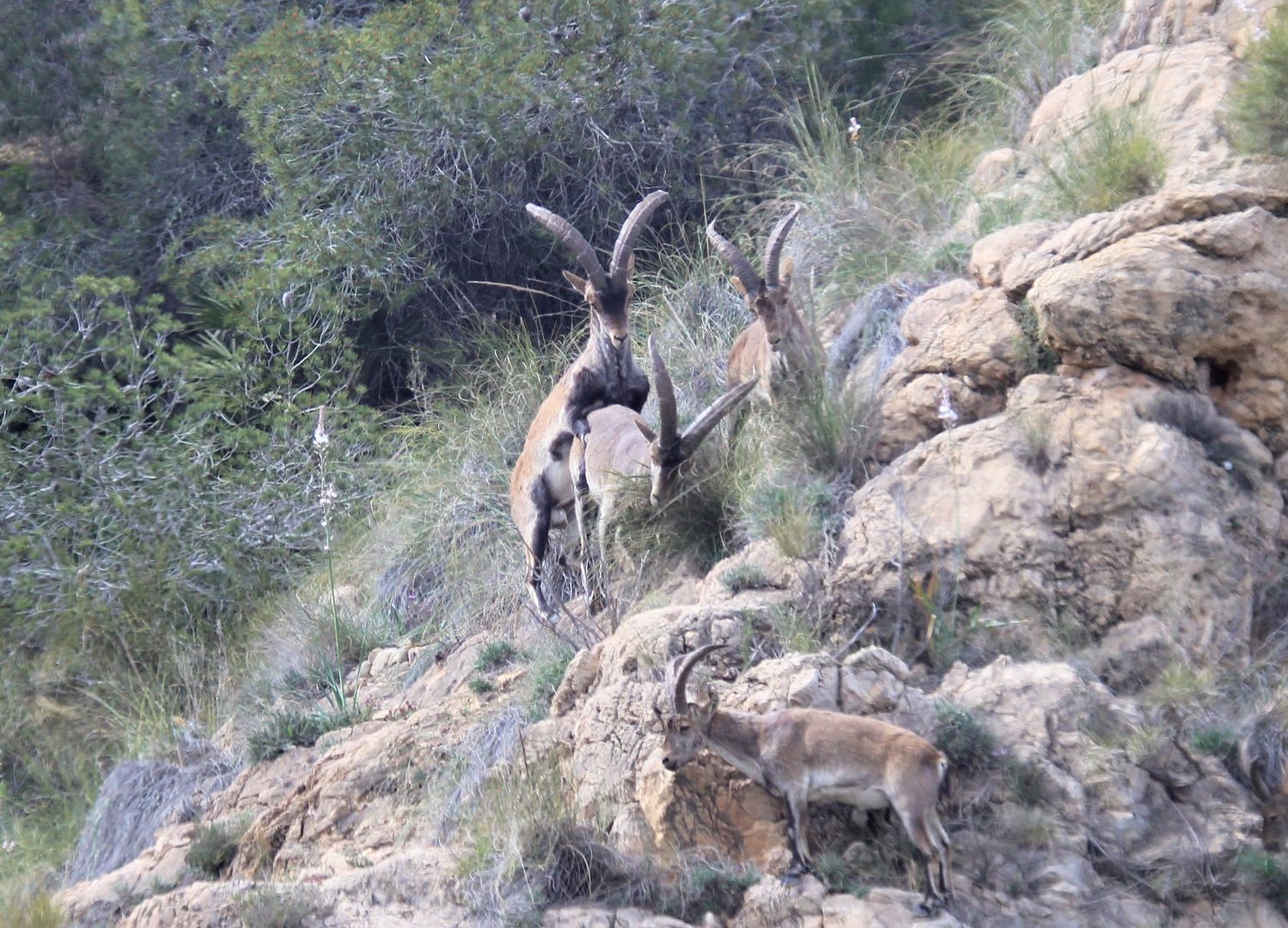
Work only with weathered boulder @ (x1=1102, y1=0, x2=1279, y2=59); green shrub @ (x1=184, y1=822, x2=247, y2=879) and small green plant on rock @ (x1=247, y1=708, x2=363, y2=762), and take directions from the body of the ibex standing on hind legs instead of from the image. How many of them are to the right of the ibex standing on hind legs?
2

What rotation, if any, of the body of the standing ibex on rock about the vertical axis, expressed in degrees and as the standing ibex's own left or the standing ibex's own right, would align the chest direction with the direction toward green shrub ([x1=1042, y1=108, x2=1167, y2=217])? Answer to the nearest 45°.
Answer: approximately 135° to the standing ibex's own right

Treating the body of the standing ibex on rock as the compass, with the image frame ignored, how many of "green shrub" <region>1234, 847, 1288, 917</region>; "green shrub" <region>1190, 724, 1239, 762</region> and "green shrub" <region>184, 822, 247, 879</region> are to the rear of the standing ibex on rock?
2

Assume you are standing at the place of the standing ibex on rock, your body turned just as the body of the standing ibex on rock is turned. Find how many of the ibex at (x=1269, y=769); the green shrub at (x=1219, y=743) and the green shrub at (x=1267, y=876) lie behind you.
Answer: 3

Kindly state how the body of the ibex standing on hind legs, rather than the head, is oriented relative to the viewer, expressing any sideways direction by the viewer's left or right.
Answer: facing the viewer and to the right of the viewer

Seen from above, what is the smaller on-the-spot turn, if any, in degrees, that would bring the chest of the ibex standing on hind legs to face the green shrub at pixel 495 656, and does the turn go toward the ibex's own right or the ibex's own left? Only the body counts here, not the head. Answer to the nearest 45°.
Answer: approximately 90° to the ibex's own right

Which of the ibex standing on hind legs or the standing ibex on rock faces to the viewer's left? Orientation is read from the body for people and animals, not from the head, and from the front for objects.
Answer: the standing ibex on rock

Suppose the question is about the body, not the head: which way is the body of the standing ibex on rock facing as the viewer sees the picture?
to the viewer's left
